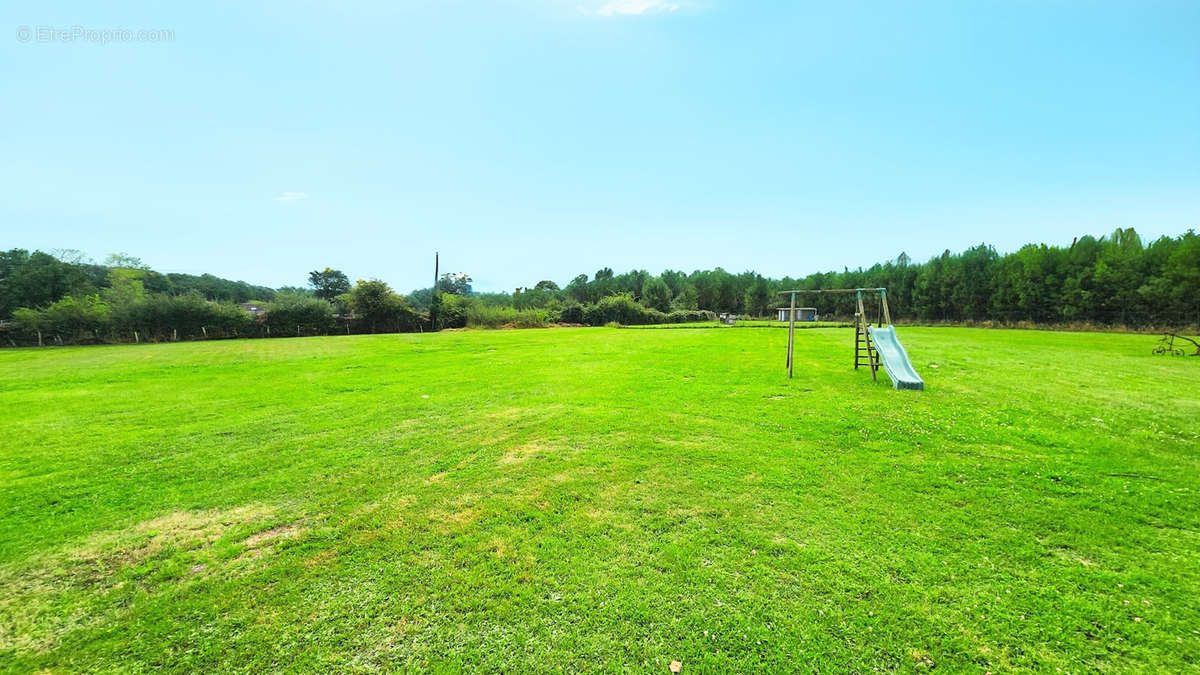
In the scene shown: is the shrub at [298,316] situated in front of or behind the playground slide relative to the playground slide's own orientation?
behind

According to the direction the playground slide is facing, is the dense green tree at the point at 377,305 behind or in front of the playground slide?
behind
